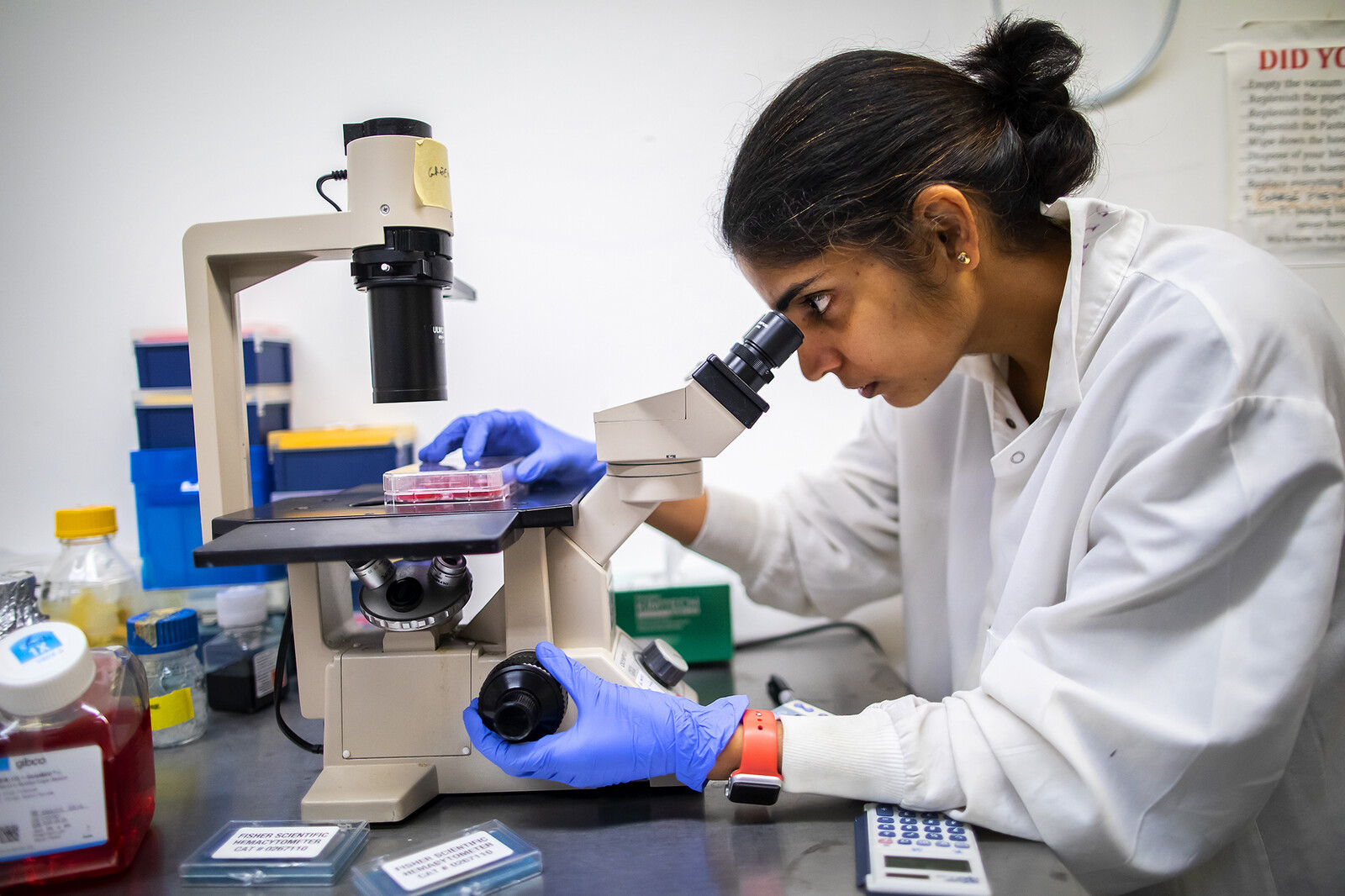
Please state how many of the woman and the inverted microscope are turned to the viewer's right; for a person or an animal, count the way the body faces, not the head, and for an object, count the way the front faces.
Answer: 1

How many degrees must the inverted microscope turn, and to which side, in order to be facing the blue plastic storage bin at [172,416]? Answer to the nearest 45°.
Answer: approximately 135° to its left

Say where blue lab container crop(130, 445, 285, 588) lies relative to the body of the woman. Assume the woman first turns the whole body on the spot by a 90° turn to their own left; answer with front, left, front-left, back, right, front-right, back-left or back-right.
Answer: right

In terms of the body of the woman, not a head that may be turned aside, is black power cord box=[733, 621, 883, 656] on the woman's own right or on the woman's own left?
on the woman's own right

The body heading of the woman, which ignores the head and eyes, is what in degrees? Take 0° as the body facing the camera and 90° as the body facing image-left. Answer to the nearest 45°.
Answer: approximately 90°

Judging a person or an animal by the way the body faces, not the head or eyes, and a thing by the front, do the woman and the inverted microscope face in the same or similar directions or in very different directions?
very different directions

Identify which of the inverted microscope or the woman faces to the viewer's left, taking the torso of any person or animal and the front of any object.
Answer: the woman

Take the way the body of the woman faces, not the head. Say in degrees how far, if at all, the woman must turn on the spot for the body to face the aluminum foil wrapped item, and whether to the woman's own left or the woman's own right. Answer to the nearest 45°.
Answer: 0° — they already face it

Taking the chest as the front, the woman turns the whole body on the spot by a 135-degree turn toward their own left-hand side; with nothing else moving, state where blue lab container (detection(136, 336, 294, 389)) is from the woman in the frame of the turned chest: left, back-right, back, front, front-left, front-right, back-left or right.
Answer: back-right

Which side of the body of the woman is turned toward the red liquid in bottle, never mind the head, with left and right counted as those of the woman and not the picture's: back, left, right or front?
front

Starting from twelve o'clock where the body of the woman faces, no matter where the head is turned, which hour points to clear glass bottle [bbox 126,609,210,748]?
The clear glass bottle is roughly at 12 o'clock from the woman.

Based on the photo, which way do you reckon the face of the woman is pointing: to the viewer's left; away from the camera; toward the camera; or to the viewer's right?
to the viewer's left

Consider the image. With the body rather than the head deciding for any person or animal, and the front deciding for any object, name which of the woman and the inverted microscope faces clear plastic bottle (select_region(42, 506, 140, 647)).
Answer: the woman

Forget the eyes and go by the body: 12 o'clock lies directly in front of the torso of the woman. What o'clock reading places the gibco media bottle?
The gibco media bottle is roughly at 11 o'clock from the woman.

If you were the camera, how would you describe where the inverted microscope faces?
facing to the right of the viewer

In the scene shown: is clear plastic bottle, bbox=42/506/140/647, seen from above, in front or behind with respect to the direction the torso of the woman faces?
in front

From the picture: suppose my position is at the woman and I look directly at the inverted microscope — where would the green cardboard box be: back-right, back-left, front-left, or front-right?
front-right

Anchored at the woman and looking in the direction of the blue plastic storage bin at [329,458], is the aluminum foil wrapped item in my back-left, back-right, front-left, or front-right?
front-left
